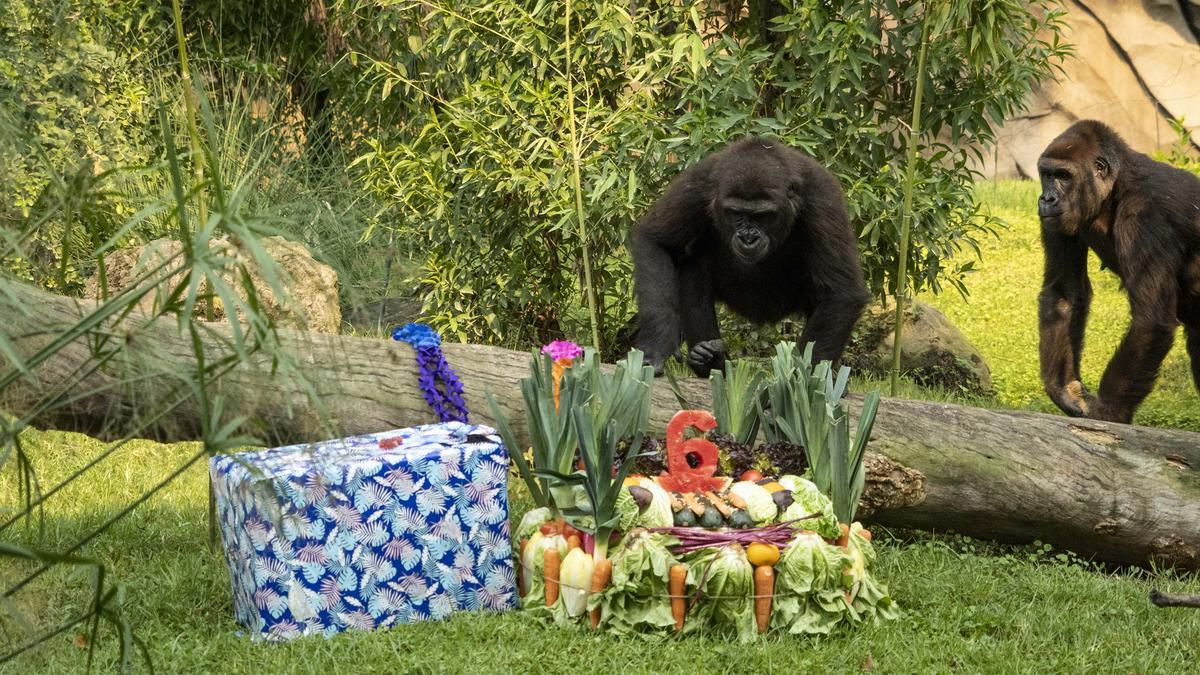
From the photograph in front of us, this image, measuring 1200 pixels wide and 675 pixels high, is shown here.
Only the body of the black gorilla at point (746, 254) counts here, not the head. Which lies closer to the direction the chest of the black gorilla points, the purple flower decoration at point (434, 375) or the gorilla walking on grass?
the purple flower decoration

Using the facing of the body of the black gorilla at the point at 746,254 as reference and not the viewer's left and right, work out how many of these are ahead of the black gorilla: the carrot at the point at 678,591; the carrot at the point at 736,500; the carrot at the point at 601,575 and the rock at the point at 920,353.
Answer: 3

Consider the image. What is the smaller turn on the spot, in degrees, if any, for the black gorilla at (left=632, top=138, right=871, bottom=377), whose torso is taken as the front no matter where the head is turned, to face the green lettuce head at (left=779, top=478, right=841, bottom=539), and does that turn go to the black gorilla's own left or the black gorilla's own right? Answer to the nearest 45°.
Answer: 0° — it already faces it

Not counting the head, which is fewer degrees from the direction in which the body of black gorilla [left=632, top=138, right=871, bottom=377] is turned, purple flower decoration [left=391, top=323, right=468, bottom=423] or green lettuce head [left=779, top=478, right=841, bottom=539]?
the green lettuce head

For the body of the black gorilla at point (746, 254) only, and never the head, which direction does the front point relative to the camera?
toward the camera

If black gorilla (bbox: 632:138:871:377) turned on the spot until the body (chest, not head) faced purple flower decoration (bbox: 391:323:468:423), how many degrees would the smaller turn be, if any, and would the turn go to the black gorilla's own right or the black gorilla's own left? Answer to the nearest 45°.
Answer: approximately 45° to the black gorilla's own right

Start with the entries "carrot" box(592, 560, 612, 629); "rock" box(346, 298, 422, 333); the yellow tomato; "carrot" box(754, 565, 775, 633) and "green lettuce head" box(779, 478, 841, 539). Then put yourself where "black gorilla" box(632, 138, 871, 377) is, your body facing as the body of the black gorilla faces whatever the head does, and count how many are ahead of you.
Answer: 4

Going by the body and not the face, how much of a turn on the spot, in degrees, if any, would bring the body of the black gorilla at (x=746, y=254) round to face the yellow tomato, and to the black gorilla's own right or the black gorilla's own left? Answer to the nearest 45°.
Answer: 0° — it already faces it

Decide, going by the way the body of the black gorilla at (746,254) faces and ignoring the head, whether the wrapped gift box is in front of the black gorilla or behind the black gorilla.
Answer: in front

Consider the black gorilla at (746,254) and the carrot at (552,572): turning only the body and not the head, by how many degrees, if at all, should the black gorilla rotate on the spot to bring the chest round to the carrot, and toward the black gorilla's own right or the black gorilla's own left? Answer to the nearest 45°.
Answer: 0° — it already faces it

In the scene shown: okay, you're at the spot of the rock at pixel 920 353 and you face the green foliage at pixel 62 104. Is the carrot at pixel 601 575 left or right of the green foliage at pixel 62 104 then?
left

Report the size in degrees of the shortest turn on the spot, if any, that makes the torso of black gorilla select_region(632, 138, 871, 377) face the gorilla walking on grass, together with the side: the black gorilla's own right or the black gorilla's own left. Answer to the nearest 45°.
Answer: approximately 135° to the black gorilla's own left

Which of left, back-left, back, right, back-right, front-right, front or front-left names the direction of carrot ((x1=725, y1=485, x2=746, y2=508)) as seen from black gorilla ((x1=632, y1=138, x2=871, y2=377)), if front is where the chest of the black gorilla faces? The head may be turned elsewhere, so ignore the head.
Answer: front

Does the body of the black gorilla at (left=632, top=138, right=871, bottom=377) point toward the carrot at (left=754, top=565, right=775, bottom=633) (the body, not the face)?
yes

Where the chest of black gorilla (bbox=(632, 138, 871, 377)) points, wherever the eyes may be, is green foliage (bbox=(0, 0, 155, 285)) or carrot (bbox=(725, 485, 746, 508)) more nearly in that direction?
the carrot

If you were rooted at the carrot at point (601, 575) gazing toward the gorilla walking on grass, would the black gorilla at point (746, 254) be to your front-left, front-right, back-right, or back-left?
front-left

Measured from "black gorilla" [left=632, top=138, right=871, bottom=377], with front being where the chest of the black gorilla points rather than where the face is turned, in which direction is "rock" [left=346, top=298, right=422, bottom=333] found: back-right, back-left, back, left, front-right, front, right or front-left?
back-right

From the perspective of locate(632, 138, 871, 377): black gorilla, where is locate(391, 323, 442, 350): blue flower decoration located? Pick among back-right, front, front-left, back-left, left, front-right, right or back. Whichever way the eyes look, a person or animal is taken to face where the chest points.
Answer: front-right
